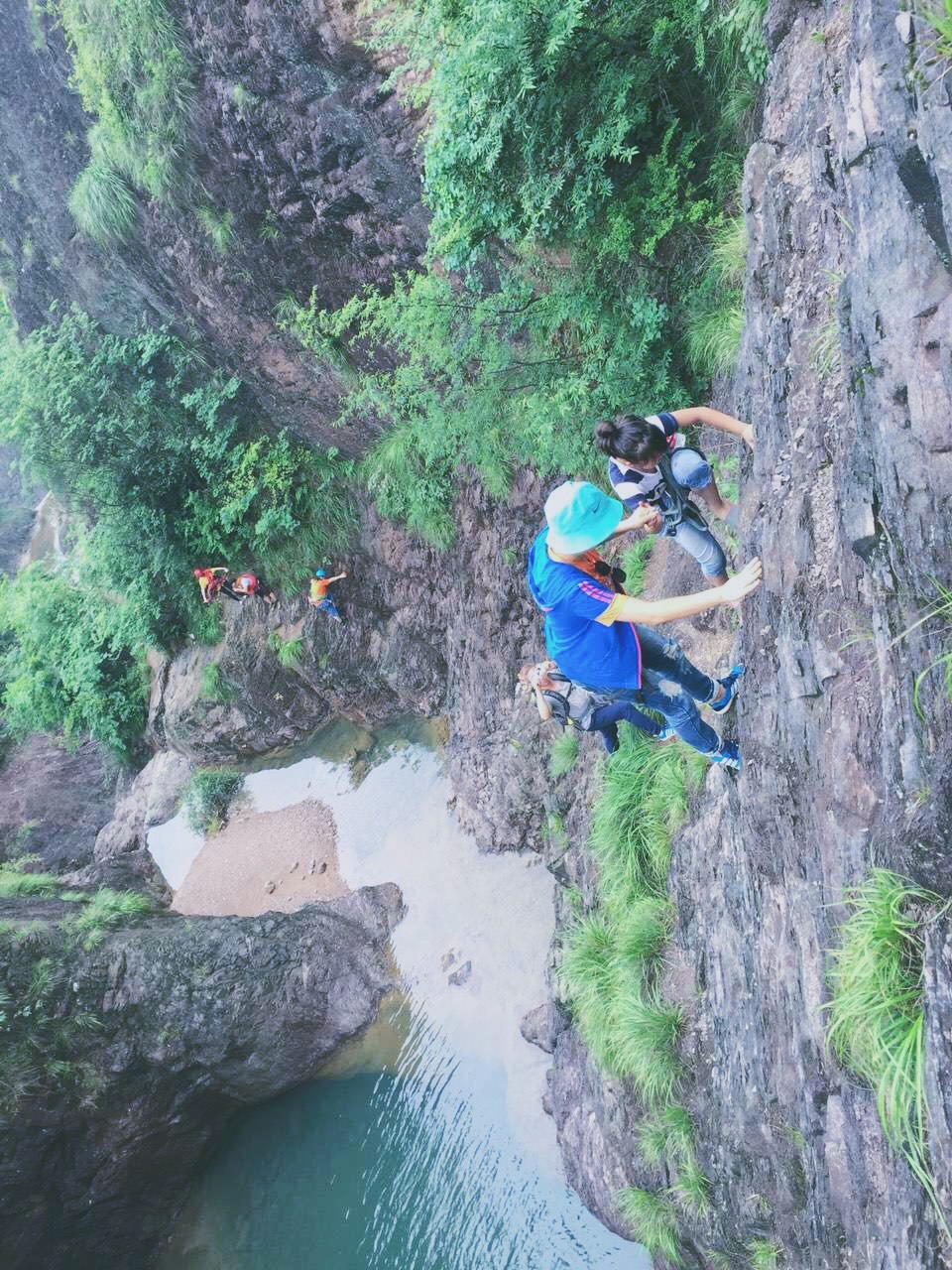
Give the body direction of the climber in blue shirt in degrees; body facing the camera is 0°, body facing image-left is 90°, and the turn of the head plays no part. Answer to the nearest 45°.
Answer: approximately 270°

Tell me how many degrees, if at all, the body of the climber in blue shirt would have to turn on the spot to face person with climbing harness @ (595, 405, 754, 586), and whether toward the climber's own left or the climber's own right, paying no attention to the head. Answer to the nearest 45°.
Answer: approximately 45° to the climber's own left

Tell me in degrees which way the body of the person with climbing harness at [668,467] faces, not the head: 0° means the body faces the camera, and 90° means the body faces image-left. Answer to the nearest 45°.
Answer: approximately 315°

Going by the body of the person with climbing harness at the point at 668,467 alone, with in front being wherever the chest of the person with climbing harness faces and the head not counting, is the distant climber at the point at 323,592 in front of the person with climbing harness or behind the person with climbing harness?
behind

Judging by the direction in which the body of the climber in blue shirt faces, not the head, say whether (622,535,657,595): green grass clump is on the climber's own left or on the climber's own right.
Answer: on the climber's own left

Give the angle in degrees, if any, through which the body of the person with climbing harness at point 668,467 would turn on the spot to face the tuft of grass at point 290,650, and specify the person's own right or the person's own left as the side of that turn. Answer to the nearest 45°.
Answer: approximately 180°
